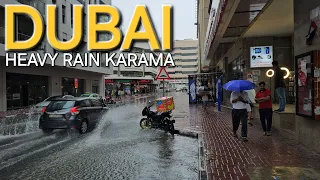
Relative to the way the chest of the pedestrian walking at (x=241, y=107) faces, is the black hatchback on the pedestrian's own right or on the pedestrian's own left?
on the pedestrian's own right

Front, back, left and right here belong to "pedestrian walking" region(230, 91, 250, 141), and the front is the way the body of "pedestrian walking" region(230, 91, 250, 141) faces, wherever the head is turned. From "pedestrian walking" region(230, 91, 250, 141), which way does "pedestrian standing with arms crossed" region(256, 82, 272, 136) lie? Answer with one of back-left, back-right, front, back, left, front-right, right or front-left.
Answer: back-left

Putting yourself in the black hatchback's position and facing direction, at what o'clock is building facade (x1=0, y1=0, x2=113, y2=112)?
The building facade is roughly at 10 o'clock from the black hatchback.

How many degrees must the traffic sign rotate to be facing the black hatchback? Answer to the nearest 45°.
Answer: approximately 45° to its right

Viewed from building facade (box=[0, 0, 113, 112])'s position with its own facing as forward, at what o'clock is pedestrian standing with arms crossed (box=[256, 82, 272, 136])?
The pedestrian standing with arms crossed is roughly at 1 o'clock from the building facade.

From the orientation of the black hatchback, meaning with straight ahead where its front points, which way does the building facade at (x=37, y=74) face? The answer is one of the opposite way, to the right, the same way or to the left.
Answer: to the right

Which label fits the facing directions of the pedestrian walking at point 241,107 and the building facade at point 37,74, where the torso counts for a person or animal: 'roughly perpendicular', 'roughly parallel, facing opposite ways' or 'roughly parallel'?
roughly perpendicular

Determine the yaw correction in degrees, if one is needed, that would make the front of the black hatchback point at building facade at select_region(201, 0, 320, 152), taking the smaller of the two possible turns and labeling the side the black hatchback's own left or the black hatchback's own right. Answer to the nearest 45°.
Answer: approximately 90° to the black hatchback's own right

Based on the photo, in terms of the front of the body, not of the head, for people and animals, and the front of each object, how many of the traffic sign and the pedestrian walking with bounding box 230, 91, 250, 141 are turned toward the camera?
2

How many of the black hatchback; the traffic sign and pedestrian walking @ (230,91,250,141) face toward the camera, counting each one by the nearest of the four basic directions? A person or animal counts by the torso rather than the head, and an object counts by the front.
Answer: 2

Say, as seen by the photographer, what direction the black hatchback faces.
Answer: facing away from the viewer and to the right of the viewer
